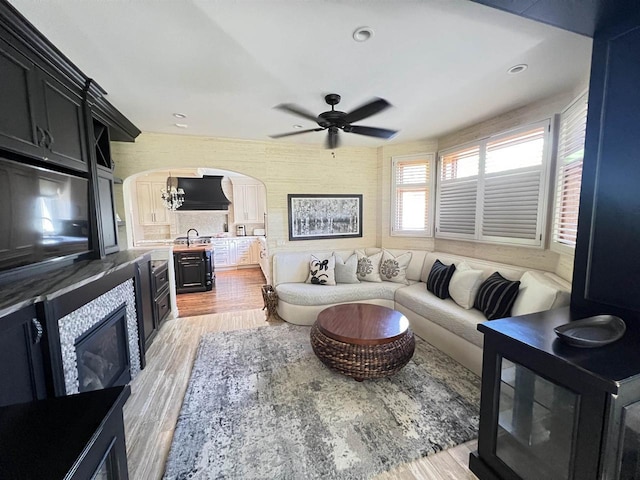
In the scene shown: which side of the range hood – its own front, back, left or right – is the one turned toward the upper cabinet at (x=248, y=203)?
left

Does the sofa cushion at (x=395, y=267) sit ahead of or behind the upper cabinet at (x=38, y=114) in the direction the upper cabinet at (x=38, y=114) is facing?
ahead

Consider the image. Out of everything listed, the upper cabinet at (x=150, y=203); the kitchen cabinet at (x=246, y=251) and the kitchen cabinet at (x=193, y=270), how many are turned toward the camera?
3

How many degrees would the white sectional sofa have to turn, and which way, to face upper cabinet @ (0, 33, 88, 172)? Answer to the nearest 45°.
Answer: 0° — it already faces it

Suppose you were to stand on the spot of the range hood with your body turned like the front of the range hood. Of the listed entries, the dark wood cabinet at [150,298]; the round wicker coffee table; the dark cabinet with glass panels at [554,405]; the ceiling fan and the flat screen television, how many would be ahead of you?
5

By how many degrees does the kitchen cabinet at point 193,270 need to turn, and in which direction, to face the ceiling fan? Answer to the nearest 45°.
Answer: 0° — it already faces it

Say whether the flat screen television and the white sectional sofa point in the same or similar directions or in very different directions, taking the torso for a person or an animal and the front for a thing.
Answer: very different directions

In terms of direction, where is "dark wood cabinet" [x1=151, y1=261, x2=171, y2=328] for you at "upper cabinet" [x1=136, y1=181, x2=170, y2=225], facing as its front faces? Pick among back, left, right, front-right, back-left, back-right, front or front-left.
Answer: front

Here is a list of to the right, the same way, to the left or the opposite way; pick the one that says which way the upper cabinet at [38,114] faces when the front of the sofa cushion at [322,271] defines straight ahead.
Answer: to the left

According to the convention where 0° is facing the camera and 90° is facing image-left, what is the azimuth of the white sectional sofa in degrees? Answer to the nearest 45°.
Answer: approximately 45°

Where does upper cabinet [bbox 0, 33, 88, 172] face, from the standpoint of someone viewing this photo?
facing the viewer and to the right of the viewer

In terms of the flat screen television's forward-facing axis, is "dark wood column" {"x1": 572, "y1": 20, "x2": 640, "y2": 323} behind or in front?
in front
